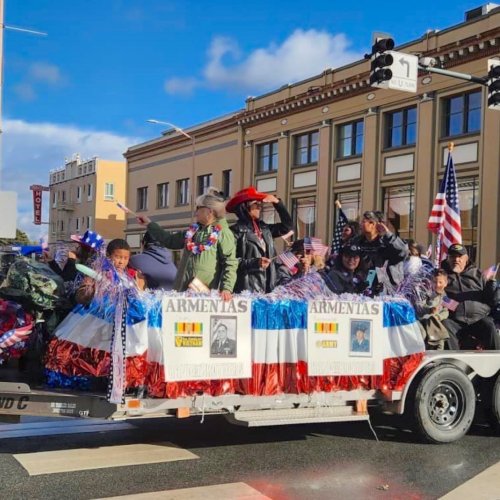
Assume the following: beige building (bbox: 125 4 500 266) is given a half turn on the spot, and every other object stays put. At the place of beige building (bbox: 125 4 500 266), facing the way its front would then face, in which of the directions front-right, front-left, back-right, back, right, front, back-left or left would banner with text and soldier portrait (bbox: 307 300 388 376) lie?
back-right

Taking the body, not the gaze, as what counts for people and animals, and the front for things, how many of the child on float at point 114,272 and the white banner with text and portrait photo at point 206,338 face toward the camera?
2

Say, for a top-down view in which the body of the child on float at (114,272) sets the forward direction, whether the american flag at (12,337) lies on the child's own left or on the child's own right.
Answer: on the child's own right

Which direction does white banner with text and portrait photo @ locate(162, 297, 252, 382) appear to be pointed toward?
toward the camera

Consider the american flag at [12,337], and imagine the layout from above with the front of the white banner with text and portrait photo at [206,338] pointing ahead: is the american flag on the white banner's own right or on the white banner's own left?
on the white banner's own right

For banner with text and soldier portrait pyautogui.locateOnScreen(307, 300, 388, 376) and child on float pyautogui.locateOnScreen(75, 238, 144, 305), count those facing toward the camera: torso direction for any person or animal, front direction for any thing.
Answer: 2

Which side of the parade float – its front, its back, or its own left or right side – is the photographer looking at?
left

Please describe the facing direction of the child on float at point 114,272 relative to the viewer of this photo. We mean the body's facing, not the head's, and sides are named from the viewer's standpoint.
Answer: facing the viewer

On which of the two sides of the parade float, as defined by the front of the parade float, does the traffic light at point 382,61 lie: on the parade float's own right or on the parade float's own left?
on the parade float's own right

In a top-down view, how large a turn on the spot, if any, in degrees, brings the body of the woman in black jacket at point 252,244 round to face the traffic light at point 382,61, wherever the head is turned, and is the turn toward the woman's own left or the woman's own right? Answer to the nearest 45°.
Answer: approximately 135° to the woman's own left
